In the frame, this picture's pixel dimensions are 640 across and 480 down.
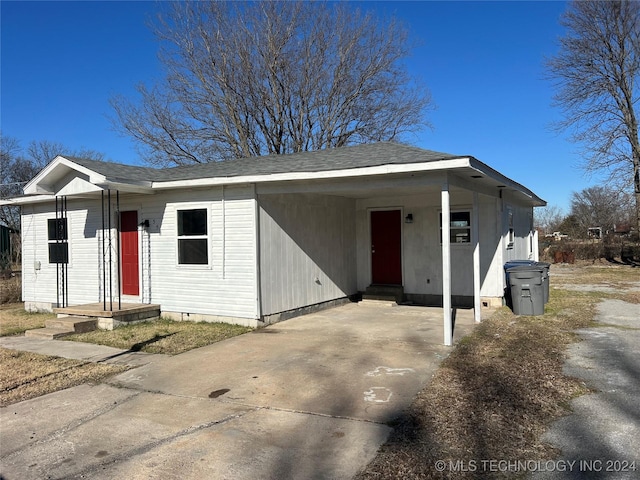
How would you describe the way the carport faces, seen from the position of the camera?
facing the viewer and to the left of the viewer

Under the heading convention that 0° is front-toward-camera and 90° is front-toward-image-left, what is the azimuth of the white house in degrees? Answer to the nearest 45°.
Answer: approximately 45°

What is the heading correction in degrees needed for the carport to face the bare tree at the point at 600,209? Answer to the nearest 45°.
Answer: approximately 180°

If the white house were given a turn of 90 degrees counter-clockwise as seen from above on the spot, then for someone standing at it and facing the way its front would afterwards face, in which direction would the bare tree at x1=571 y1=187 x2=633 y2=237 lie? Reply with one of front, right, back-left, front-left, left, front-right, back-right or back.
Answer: left
